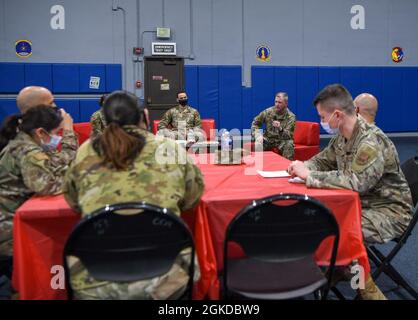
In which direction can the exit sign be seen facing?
toward the camera

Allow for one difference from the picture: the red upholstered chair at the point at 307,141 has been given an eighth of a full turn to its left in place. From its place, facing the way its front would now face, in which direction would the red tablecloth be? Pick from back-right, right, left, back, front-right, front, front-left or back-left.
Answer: front

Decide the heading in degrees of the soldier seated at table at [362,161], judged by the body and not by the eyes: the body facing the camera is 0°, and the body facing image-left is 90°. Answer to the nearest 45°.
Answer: approximately 90°

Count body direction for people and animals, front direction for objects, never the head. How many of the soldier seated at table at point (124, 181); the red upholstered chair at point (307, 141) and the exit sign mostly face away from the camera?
1

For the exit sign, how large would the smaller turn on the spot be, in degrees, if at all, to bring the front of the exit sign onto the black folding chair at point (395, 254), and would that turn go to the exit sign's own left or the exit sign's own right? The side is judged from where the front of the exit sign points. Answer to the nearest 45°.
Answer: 0° — it already faces it

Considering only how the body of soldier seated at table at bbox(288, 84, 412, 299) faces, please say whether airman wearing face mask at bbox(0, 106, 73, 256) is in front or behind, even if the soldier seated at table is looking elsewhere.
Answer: in front

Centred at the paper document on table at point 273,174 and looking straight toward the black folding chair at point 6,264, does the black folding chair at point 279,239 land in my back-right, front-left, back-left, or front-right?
front-left

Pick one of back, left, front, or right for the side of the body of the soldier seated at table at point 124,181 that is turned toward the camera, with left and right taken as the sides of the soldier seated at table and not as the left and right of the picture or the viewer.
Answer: back

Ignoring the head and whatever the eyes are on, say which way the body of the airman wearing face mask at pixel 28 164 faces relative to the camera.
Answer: to the viewer's right

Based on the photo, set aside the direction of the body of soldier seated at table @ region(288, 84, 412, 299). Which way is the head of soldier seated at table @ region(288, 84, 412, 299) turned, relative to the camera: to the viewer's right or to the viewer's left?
to the viewer's left

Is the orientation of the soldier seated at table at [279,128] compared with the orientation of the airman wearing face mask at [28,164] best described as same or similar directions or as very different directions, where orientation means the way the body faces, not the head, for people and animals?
very different directions

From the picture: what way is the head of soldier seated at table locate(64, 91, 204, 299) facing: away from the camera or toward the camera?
away from the camera
